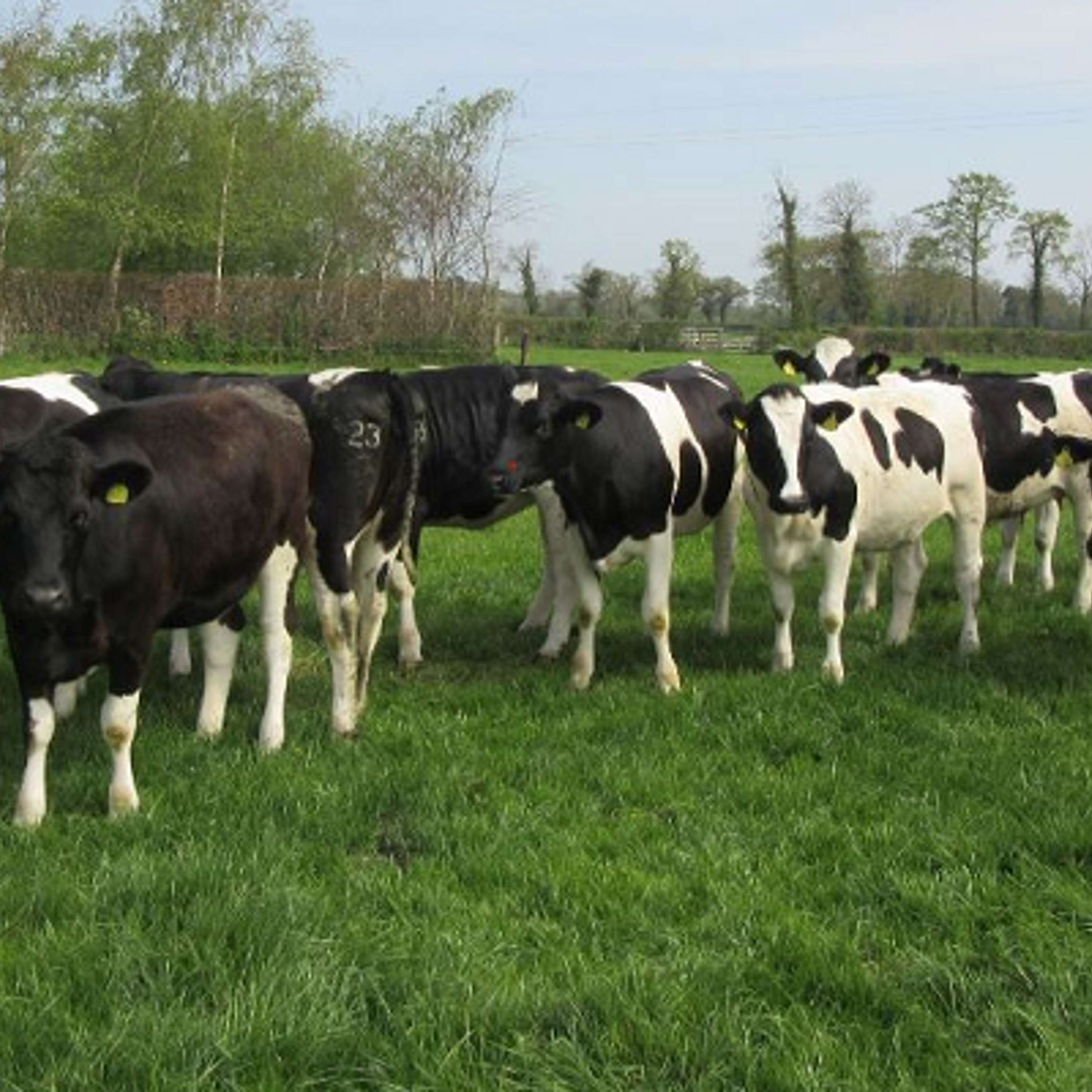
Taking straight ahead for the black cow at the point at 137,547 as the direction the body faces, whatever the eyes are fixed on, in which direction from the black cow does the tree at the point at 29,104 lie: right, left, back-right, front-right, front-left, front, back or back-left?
back-right

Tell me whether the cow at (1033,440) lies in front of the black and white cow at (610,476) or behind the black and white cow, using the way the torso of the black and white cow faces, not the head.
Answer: behind

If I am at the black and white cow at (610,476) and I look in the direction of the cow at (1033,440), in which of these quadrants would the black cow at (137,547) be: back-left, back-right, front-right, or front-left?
back-right
